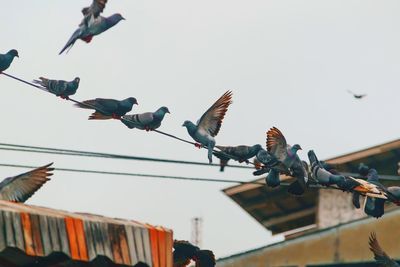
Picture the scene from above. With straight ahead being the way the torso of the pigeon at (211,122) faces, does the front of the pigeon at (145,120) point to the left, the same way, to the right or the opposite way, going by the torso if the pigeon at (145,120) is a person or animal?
the opposite way

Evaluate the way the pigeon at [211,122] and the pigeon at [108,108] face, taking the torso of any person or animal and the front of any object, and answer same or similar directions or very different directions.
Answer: very different directions

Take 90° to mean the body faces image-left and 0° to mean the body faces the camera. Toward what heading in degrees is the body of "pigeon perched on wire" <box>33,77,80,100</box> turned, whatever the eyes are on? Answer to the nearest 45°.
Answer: approximately 270°

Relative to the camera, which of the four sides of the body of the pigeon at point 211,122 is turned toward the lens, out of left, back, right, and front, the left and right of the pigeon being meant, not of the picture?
left

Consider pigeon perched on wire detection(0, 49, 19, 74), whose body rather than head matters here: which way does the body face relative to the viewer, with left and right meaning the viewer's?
facing to the right of the viewer

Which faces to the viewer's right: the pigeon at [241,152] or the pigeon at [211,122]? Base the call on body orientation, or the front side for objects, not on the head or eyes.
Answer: the pigeon at [241,152]

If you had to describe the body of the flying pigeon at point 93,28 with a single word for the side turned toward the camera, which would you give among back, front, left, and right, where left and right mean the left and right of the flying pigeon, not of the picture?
right

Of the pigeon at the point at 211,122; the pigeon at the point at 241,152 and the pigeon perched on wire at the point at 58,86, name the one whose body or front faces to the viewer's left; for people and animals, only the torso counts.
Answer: the pigeon at the point at 211,122

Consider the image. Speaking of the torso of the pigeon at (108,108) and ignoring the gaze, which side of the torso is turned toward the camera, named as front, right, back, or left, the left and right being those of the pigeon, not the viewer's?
right

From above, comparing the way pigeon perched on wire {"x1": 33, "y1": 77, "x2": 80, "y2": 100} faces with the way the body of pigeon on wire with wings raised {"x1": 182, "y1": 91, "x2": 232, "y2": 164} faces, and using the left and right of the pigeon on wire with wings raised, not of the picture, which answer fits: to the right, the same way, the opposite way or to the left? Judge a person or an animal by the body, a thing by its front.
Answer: the opposite way

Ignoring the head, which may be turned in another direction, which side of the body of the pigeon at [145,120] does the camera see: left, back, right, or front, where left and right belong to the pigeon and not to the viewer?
right

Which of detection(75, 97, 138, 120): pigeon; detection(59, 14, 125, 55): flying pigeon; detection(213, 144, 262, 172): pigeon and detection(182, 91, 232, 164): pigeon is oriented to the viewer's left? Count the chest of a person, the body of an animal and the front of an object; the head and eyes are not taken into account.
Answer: detection(182, 91, 232, 164): pigeon
